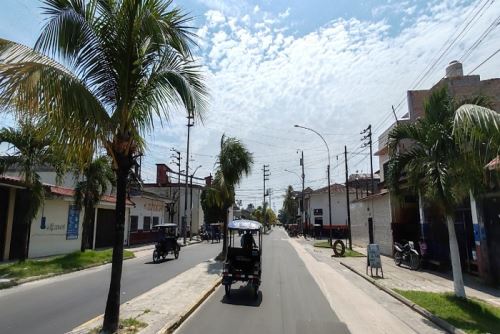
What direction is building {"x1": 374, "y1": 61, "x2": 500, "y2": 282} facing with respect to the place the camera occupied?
facing the viewer and to the left of the viewer

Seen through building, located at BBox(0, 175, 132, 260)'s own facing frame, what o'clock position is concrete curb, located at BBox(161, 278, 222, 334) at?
The concrete curb is roughly at 1 o'clock from the building.

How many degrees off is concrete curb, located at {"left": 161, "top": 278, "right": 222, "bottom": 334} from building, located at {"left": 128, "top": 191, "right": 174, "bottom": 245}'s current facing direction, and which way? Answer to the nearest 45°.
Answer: approximately 45° to its right

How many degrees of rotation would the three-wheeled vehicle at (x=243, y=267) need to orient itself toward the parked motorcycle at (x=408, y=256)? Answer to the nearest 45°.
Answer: approximately 45° to its right

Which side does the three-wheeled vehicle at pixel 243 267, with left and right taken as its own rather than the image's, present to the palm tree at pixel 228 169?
front

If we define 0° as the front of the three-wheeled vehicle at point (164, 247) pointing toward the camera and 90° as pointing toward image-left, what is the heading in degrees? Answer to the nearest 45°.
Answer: approximately 45°

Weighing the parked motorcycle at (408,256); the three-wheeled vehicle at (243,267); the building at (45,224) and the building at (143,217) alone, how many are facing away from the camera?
1

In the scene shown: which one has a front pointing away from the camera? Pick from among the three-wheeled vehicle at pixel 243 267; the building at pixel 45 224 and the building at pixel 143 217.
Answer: the three-wheeled vehicle

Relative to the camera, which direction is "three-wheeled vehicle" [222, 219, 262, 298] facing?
away from the camera

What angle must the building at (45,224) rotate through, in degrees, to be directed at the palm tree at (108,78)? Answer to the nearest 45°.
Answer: approximately 45° to its right

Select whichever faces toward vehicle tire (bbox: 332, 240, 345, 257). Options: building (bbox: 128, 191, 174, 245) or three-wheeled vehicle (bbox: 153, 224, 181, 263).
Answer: the building

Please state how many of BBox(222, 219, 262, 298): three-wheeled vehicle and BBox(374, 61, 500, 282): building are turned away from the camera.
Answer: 1

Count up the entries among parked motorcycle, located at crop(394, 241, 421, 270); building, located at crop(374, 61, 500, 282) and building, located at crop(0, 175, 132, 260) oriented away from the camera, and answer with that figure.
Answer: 0

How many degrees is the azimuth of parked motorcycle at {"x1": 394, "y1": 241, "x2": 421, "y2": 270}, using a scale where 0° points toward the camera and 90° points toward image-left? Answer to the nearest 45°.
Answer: approximately 315°
